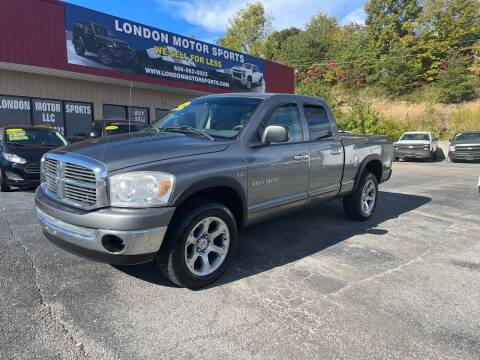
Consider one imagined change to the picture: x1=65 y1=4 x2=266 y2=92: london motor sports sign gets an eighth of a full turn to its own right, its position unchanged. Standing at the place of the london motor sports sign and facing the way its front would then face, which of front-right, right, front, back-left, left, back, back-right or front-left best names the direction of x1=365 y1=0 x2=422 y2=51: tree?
back-left

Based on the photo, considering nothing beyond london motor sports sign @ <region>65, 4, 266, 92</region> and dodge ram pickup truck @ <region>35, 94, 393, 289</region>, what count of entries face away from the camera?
0

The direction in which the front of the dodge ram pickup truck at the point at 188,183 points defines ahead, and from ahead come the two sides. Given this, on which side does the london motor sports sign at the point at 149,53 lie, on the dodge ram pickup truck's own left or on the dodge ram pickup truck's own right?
on the dodge ram pickup truck's own right

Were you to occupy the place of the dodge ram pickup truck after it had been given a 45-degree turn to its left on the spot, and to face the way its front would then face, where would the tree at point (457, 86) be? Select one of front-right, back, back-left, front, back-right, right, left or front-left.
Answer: back-left

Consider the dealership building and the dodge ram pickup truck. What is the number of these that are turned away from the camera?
0

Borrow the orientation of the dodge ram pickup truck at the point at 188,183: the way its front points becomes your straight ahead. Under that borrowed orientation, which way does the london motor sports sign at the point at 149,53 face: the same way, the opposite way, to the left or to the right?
to the left

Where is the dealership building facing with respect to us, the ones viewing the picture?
facing the viewer and to the right of the viewer

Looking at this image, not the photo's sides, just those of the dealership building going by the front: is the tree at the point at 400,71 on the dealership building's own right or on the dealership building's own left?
on the dealership building's own left

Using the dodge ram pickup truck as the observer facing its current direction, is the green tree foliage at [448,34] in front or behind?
behind

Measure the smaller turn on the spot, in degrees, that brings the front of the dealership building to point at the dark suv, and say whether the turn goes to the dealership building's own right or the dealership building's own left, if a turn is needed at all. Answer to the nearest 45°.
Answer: approximately 45° to the dealership building's own left

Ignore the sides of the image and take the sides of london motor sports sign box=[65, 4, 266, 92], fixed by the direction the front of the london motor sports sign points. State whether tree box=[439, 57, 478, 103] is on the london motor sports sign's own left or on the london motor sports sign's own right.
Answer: on the london motor sports sign's own left

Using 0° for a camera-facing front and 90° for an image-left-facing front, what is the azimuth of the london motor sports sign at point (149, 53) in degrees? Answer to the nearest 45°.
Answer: approximately 315°

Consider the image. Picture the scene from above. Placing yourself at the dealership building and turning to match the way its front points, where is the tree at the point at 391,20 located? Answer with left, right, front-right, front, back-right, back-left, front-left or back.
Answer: left

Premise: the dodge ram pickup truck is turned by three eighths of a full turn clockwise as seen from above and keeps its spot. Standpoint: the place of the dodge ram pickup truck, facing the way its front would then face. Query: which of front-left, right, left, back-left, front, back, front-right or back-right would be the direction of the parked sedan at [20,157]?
front-left
